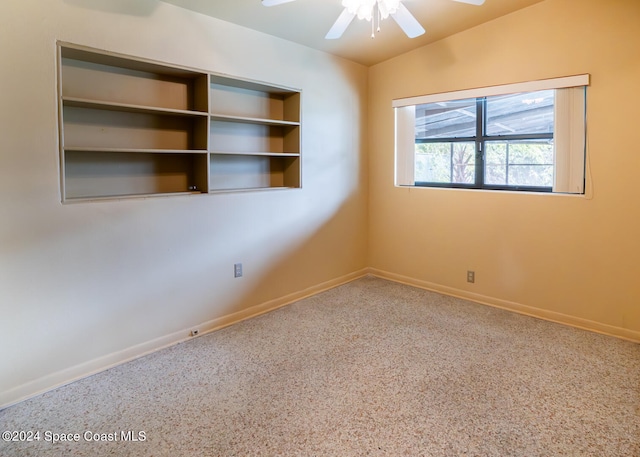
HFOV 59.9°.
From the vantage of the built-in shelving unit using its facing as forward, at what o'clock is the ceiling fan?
The ceiling fan is roughly at 12 o'clock from the built-in shelving unit.

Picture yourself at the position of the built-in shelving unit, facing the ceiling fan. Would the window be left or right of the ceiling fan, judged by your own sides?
left

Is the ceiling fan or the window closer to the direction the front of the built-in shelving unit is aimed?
the ceiling fan

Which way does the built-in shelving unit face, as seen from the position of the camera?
facing the viewer and to the right of the viewer

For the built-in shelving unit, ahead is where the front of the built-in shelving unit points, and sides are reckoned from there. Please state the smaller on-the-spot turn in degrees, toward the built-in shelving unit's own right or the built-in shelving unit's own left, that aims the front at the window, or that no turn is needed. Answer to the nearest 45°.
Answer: approximately 45° to the built-in shelving unit's own left
